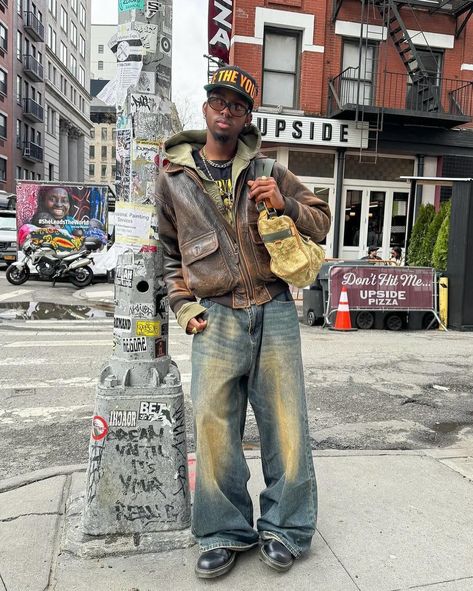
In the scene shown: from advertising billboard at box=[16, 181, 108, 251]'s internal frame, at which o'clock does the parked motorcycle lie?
The parked motorcycle is roughly at 12 o'clock from the advertising billboard.

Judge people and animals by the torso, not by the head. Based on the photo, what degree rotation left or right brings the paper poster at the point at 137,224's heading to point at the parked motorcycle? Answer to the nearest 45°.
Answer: approximately 180°

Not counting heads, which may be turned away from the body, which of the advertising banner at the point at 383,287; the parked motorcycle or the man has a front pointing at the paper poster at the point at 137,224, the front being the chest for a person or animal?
the advertising banner

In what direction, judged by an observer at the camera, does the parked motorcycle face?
facing to the left of the viewer

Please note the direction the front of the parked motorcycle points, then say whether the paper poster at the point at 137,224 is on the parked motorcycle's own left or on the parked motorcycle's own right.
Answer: on the parked motorcycle's own left

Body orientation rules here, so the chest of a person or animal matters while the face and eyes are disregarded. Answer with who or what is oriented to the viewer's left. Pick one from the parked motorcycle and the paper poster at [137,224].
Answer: the parked motorcycle

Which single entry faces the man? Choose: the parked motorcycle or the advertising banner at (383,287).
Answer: the advertising banner

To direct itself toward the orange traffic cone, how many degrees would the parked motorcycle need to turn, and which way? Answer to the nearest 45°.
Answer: approximately 135° to its left
